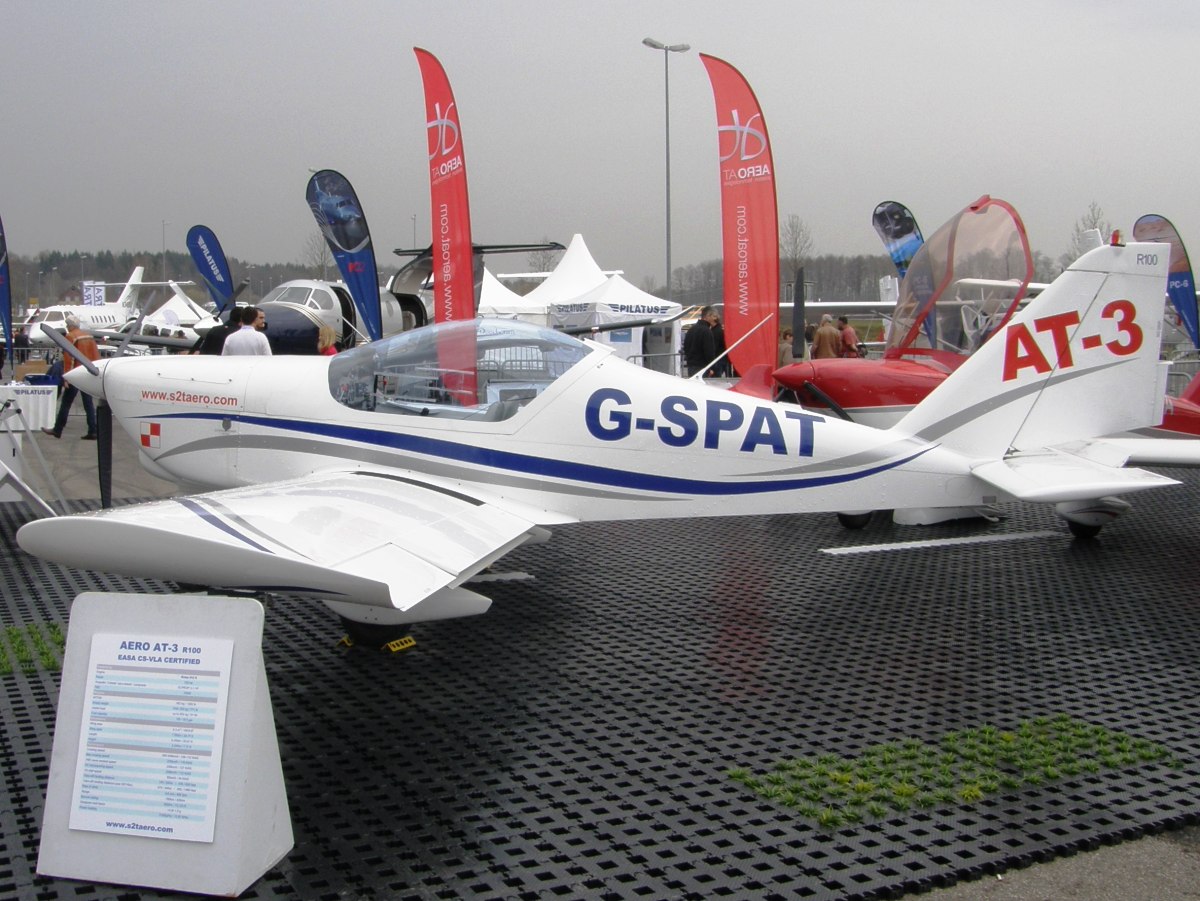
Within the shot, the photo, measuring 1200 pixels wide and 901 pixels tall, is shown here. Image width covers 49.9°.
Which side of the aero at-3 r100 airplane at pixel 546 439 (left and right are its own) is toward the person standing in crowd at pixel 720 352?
right

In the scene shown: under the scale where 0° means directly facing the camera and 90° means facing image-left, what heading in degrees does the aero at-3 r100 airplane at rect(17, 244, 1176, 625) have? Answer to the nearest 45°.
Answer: approximately 90°

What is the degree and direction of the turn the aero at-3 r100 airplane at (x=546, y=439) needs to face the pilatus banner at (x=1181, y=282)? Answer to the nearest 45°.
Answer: approximately 135° to its right

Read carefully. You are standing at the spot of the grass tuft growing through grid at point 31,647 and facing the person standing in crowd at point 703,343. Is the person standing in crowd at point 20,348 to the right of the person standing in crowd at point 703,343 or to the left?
left

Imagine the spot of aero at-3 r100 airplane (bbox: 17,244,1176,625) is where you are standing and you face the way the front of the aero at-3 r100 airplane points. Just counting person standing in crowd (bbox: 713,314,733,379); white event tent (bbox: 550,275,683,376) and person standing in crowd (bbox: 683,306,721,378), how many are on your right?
3

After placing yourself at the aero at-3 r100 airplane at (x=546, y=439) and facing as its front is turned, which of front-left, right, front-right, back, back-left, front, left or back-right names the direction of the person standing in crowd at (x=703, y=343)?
right

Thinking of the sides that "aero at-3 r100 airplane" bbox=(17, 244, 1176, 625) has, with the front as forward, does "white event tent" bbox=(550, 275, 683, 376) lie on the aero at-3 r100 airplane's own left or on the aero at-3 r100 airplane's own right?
on the aero at-3 r100 airplane's own right

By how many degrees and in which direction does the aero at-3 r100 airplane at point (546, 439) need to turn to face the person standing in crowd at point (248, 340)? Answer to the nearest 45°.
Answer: approximately 45° to its right

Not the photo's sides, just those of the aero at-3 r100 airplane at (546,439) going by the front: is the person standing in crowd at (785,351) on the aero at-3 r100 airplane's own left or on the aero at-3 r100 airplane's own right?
on the aero at-3 r100 airplane's own right

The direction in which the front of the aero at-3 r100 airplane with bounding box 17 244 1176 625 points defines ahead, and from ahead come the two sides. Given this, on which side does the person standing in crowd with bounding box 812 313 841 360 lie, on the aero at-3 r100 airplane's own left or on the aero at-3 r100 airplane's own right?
on the aero at-3 r100 airplane's own right
